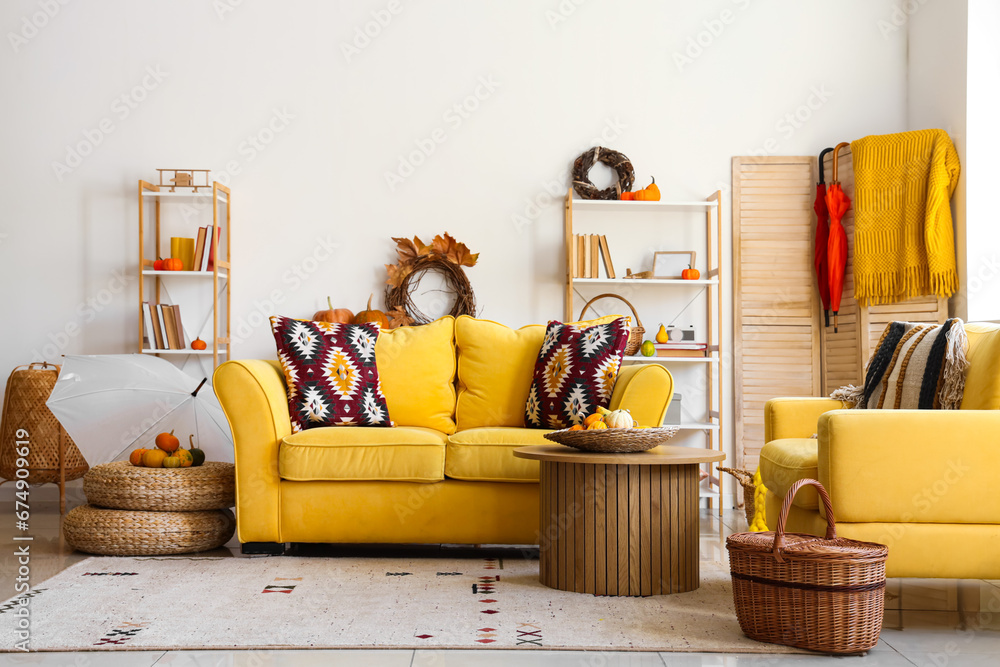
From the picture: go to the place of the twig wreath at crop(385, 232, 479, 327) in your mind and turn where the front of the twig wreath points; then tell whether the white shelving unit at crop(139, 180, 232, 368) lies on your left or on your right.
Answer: on your right

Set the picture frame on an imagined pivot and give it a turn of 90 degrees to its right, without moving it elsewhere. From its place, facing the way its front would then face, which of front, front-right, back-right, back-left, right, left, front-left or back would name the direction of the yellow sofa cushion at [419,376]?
front-left

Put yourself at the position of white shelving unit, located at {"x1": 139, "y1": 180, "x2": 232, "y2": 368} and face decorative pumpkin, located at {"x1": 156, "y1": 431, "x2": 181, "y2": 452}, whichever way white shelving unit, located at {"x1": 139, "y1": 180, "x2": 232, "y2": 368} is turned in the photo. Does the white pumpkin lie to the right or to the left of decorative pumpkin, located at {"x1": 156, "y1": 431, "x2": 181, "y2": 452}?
left

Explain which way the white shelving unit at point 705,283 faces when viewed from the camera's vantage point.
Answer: facing the viewer

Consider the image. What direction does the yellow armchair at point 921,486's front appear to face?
to the viewer's left

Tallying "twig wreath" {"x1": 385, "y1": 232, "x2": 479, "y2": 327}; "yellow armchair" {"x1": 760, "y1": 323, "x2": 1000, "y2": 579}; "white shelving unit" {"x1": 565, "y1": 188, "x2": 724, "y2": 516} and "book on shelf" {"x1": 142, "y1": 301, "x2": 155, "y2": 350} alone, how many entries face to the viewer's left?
1

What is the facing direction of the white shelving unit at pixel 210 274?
toward the camera

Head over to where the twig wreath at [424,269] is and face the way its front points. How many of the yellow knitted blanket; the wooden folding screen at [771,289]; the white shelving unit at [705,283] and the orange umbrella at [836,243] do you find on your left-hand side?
4

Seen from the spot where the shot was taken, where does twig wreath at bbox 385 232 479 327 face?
facing the viewer
